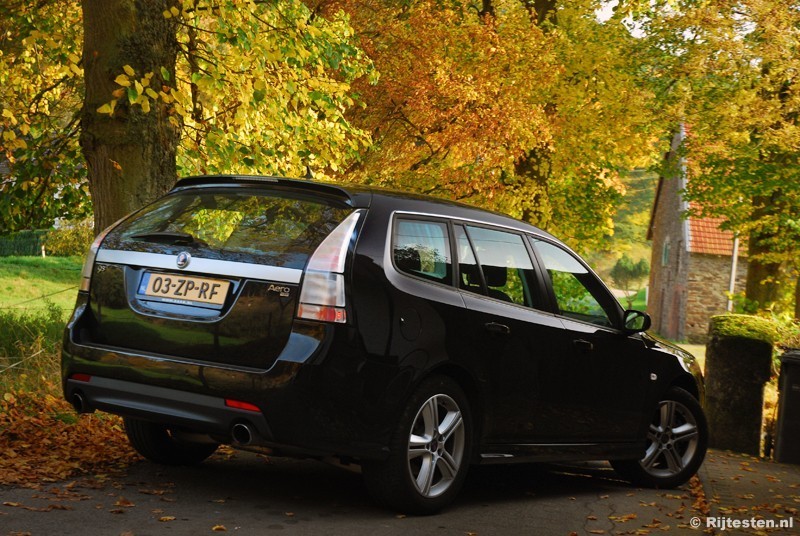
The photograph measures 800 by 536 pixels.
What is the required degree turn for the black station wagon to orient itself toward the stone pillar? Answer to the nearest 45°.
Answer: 0° — it already faces it

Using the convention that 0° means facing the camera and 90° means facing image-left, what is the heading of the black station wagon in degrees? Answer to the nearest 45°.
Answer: approximately 225°
